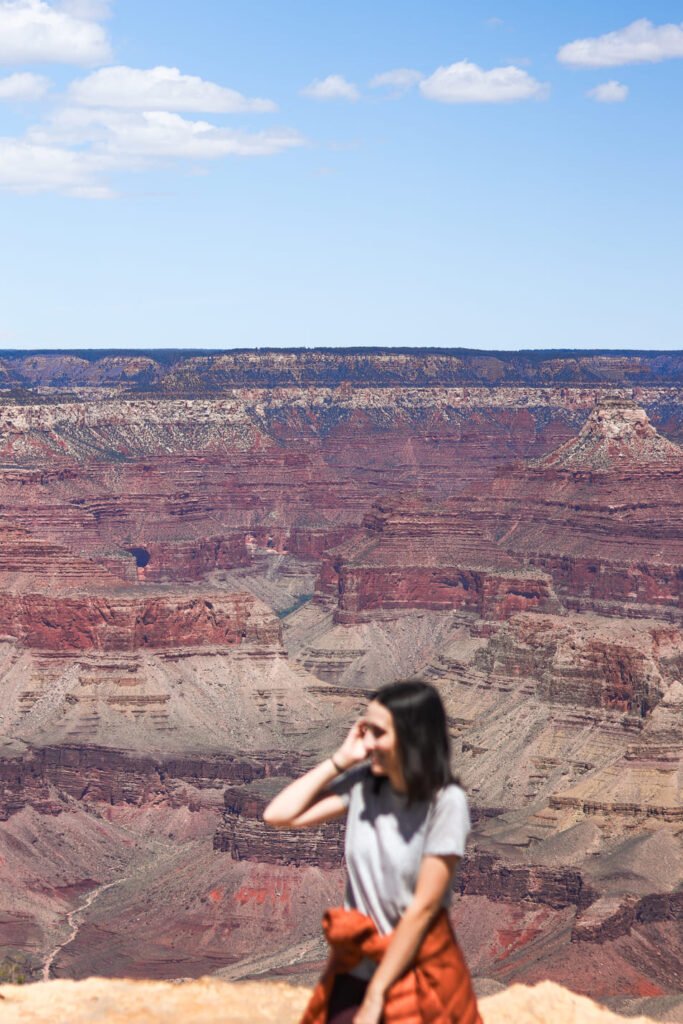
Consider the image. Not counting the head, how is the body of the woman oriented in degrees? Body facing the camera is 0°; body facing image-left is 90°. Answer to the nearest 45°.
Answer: approximately 45°
